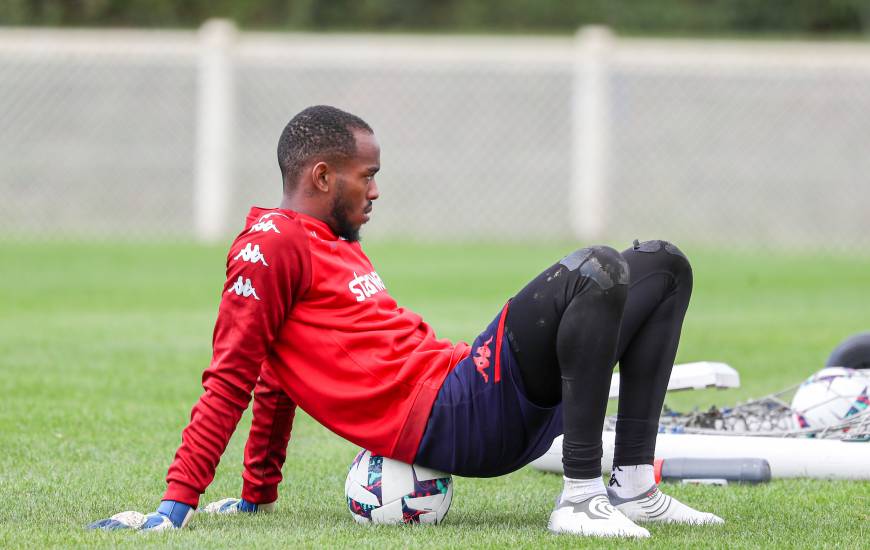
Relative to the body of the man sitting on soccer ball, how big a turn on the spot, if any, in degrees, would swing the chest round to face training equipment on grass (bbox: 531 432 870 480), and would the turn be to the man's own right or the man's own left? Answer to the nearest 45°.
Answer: approximately 45° to the man's own left

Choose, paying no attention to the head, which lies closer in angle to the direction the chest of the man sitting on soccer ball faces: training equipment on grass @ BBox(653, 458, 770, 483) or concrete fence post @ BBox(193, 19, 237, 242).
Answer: the training equipment on grass

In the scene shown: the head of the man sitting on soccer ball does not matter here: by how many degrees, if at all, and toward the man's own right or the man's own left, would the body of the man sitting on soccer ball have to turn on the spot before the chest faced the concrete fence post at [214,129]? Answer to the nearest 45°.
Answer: approximately 90° to the man's own left

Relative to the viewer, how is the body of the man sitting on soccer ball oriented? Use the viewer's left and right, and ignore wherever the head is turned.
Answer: facing to the right of the viewer

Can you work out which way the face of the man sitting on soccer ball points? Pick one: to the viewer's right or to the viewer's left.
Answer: to the viewer's right

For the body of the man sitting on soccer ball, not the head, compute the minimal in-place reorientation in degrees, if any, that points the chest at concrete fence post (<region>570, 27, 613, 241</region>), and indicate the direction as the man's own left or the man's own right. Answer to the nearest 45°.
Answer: approximately 90° to the man's own left

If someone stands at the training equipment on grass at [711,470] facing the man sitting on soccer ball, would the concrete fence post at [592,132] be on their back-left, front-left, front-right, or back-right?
back-right
